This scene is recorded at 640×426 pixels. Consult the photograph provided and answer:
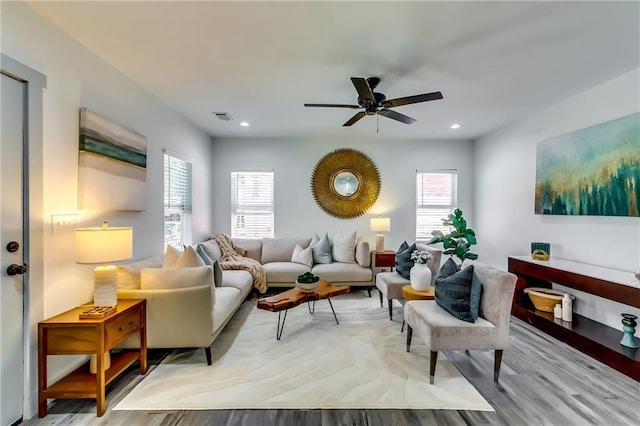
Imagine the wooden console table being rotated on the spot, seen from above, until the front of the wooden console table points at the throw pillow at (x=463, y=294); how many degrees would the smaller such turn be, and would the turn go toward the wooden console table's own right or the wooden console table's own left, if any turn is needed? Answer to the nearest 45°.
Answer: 0° — it already faces it

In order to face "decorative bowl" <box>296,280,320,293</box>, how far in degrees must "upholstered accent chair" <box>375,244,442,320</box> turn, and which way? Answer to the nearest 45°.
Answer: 0° — it already faces it

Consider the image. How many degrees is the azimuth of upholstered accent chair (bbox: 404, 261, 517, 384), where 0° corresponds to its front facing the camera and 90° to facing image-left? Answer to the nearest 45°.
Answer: approximately 45°

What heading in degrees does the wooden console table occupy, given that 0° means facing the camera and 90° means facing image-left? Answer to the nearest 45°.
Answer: approximately 45°

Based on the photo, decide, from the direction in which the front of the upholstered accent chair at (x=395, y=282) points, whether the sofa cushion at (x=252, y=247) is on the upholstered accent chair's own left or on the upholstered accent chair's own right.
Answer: on the upholstered accent chair's own right

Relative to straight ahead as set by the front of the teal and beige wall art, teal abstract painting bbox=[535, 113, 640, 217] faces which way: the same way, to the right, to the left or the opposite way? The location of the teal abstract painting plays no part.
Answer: the opposite way

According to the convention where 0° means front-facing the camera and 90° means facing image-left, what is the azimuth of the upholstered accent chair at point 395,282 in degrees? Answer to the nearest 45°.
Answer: approximately 45°

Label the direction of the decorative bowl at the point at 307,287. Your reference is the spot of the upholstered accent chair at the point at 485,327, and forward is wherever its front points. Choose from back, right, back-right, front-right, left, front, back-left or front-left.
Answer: front-right

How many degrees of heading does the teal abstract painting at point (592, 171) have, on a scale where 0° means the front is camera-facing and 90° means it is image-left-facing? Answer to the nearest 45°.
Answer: approximately 45°

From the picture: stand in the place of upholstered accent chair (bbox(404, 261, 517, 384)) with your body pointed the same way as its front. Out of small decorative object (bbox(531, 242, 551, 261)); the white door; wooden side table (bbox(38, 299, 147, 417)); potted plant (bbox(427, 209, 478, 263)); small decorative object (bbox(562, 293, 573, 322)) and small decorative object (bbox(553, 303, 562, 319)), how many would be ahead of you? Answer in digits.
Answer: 2

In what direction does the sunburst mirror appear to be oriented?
toward the camera

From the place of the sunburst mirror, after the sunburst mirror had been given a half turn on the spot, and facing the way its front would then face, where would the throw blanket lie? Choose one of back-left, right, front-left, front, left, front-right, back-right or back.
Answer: back-left

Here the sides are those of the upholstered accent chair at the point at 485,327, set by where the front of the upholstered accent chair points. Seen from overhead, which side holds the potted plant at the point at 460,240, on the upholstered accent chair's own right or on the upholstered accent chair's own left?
on the upholstered accent chair's own right

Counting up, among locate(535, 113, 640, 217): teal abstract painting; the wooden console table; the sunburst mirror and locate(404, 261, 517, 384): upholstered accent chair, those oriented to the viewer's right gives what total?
0

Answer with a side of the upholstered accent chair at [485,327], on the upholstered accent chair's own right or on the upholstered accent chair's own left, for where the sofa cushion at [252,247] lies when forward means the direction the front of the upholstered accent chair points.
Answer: on the upholstered accent chair's own right
